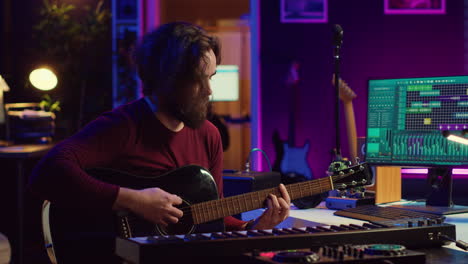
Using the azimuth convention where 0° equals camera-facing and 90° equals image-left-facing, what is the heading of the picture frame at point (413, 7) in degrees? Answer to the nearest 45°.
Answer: approximately 0°

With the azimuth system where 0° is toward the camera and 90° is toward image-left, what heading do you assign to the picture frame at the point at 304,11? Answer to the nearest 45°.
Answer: approximately 0°

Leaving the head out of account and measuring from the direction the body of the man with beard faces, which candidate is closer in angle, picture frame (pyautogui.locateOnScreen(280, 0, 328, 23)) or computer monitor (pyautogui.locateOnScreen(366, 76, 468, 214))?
the computer monitor

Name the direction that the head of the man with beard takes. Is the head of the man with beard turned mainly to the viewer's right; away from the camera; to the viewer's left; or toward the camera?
to the viewer's right

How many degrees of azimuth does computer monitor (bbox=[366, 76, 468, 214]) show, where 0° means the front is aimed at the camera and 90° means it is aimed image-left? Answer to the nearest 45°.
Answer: approximately 45°

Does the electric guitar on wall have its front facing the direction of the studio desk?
yes

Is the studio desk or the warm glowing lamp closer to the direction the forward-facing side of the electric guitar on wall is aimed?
the studio desk

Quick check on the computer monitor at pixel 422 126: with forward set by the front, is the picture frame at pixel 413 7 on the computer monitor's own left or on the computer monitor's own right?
on the computer monitor's own right

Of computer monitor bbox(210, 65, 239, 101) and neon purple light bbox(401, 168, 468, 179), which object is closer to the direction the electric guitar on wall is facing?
the neon purple light

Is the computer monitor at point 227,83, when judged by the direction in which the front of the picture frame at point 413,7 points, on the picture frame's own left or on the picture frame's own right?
on the picture frame's own right
